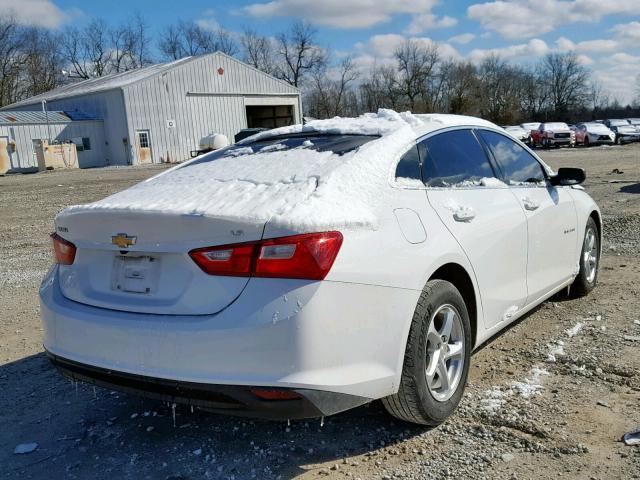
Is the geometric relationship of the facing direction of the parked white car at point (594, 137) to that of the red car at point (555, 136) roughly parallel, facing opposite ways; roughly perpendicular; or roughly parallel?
roughly parallel

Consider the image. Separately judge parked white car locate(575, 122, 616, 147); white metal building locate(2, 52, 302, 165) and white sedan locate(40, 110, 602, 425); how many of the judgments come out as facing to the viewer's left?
0

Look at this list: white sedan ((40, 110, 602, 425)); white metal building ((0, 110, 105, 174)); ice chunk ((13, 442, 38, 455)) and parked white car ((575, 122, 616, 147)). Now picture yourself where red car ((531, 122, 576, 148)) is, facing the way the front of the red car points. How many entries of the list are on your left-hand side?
1

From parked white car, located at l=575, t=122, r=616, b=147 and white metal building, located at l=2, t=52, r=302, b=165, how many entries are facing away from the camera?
0

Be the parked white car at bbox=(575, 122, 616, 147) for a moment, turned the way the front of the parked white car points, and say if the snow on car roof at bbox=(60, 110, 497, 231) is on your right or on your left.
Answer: on your right

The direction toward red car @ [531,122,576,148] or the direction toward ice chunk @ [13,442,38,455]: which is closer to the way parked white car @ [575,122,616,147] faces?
the ice chunk

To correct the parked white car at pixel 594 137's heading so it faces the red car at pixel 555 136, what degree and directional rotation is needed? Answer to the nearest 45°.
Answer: approximately 90° to its right

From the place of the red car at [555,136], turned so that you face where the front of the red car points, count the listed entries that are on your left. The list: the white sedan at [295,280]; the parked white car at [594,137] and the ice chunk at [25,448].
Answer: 1

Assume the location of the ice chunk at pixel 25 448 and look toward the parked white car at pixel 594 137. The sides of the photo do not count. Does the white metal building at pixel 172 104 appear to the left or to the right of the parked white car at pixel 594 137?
left

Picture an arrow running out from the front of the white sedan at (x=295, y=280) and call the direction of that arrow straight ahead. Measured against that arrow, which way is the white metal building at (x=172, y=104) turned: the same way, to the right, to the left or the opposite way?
to the right

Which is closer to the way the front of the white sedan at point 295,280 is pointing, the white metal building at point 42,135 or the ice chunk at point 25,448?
the white metal building

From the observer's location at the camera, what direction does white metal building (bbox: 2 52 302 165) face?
facing the viewer and to the right of the viewer

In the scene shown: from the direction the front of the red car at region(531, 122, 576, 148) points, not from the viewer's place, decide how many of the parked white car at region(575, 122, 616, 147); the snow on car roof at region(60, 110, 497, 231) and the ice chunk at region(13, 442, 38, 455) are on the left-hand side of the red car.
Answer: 1

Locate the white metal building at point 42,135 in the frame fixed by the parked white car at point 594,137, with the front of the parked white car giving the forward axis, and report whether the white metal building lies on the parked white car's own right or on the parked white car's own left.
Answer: on the parked white car's own right

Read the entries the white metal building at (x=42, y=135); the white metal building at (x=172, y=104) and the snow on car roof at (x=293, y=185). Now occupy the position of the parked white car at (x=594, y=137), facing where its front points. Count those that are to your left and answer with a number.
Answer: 0

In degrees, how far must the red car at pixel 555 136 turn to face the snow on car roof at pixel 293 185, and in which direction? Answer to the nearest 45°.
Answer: approximately 45° to its right

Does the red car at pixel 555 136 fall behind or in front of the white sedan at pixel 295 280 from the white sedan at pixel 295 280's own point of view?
in front

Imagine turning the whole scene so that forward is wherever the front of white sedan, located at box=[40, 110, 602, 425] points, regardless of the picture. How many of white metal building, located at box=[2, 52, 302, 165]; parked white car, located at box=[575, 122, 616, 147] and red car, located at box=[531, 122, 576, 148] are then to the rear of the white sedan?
0

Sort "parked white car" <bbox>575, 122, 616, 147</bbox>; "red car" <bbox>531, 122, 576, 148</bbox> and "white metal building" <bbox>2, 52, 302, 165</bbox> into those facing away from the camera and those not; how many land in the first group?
0

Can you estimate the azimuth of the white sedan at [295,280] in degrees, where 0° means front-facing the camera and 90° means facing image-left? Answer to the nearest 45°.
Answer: approximately 225°

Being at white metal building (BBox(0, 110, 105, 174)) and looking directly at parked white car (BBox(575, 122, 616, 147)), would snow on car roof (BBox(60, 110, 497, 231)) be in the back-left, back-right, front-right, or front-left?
front-right
